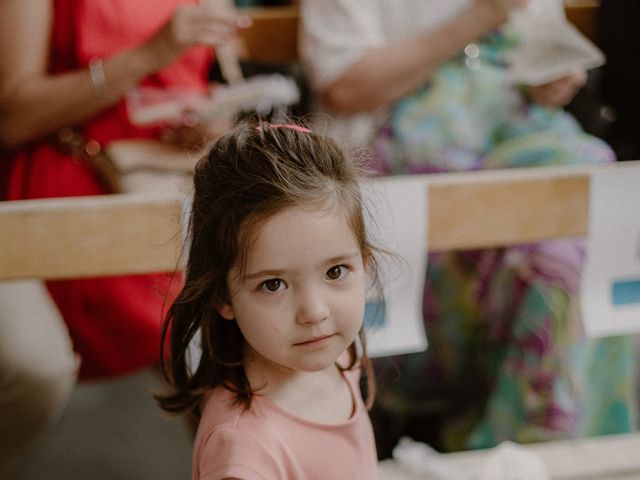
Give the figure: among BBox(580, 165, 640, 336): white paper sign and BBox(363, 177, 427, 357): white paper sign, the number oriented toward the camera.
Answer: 2

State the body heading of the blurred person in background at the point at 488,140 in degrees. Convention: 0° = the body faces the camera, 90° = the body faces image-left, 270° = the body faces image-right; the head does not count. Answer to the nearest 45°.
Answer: approximately 315°

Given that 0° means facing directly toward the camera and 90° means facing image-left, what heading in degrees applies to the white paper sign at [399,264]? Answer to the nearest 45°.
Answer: approximately 0°

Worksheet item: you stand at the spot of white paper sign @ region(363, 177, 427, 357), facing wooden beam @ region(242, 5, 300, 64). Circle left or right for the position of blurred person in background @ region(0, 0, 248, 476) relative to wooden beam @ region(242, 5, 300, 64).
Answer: left

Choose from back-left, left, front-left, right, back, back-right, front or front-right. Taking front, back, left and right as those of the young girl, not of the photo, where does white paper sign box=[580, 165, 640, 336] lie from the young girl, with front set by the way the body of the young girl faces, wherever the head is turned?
left

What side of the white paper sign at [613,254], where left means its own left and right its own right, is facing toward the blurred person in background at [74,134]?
right
